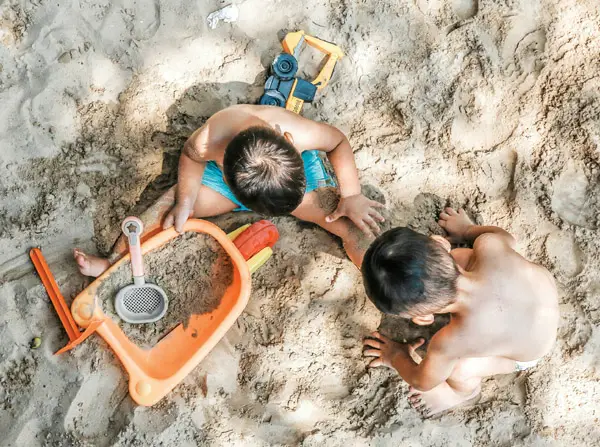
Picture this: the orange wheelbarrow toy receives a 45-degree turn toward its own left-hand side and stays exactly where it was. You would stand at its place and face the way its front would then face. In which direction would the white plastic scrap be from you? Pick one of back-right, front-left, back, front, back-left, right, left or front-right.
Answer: front

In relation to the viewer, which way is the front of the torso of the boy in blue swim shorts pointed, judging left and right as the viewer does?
facing the viewer

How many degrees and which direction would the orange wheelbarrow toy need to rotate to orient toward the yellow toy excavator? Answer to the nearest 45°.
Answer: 0° — it already faces it

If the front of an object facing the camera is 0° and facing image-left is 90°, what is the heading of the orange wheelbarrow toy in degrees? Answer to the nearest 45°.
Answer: approximately 225°

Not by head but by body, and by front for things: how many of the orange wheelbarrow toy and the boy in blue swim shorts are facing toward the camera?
1

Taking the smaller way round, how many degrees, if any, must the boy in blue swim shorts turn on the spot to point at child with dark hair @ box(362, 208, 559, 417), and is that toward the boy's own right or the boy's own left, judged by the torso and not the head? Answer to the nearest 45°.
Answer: approximately 45° to the boy's own left
